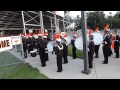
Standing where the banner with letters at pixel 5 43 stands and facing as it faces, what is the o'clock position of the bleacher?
The bleacher is roughly at 6 o'clock from the banner with letters.

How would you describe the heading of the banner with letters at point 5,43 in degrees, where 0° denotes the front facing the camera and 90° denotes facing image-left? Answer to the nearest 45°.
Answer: approximately 0°
